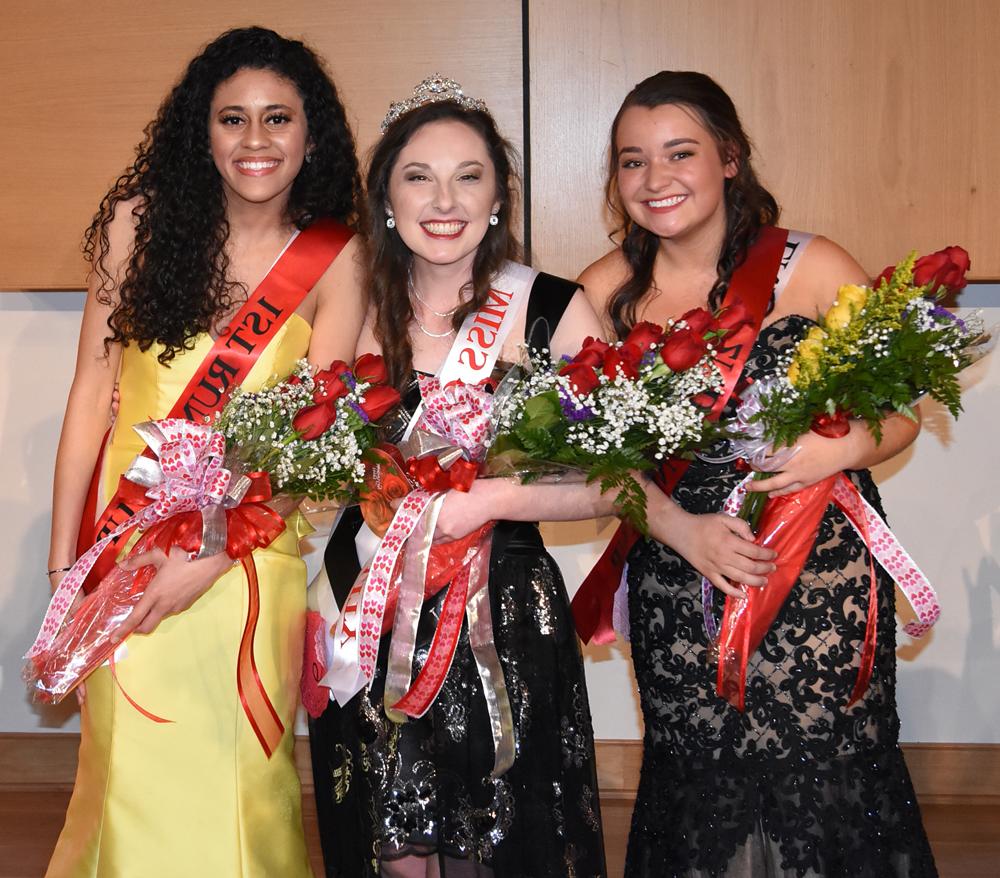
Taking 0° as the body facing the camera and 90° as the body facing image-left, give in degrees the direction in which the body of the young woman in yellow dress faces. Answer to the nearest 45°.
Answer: approximately 0°

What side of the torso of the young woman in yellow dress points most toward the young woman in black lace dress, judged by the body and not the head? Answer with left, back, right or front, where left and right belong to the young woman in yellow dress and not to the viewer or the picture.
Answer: left
